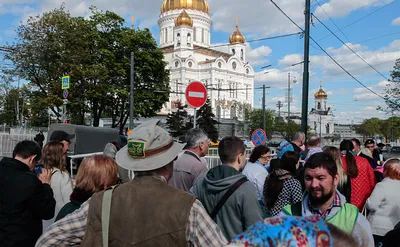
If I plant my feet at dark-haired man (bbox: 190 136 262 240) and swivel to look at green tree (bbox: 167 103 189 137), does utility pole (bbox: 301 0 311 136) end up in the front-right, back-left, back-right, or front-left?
front-right

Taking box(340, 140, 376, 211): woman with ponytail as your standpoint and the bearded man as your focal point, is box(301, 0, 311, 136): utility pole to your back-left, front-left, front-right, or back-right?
back-right

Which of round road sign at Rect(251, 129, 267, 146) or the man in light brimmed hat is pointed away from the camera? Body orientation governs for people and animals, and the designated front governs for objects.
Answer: the man in light brimmed hat

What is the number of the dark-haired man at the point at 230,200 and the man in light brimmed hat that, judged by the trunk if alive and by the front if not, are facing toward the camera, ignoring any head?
0

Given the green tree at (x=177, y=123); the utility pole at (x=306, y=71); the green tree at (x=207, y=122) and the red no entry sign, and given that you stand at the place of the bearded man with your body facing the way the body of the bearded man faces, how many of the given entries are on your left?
0

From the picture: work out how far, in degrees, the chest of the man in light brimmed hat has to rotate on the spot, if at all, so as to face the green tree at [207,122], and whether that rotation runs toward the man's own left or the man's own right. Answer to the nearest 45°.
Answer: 0° — they already face it

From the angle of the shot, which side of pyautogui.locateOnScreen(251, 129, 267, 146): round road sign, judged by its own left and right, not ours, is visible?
front

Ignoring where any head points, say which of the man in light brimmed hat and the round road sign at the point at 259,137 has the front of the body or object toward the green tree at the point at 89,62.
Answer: the man in light brimmed hat

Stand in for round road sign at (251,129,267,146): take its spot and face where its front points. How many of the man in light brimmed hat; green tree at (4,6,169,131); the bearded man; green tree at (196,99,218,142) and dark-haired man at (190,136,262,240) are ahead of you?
3

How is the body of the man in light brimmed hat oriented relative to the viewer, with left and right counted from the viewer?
facing away from the viewer

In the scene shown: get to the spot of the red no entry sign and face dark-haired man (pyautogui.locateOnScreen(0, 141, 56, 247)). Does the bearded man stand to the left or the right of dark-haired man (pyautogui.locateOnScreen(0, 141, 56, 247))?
left

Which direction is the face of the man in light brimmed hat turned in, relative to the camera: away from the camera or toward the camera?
away from the camera

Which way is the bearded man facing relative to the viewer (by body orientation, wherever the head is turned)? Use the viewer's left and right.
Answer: facing the viewer and to the left of the viewer

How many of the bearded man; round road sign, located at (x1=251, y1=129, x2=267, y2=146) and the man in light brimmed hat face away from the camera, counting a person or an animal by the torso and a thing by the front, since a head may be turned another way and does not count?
1

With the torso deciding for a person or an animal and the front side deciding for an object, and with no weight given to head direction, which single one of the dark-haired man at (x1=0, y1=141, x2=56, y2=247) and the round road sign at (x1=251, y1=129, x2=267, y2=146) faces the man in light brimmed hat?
the round road sign

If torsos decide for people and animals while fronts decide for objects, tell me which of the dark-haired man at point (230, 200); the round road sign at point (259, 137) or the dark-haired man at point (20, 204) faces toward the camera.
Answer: the round road sign

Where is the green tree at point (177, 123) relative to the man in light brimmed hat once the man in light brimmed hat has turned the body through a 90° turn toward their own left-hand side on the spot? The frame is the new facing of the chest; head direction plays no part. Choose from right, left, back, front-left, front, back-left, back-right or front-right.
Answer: right
